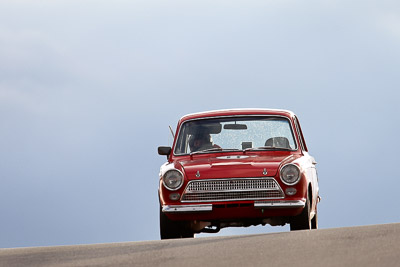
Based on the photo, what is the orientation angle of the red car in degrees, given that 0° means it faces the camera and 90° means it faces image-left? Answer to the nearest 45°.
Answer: approximately 0°
